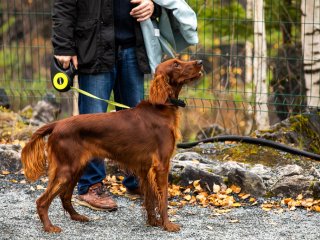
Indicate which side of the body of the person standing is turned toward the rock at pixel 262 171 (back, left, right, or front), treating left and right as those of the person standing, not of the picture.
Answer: left

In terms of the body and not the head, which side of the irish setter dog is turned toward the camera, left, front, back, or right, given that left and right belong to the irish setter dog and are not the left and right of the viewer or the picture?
right

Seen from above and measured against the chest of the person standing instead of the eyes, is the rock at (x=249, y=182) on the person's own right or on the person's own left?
on the person's own left

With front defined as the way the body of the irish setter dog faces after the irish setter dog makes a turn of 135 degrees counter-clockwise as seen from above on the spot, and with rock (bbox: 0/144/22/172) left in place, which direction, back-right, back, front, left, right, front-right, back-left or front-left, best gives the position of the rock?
front

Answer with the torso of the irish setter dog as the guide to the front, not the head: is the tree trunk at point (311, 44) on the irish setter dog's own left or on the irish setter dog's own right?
on the irish setter dog's own left

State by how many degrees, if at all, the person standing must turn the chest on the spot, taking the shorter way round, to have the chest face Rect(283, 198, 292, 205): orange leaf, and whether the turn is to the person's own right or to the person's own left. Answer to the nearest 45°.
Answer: approximately 45° to the person's own left

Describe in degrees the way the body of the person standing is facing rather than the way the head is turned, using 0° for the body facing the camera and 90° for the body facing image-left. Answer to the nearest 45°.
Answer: approximately 315°

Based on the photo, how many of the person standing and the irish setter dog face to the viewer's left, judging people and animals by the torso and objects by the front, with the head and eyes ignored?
0

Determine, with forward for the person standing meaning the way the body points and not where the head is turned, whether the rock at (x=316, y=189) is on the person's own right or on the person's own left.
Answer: on the person's own left
